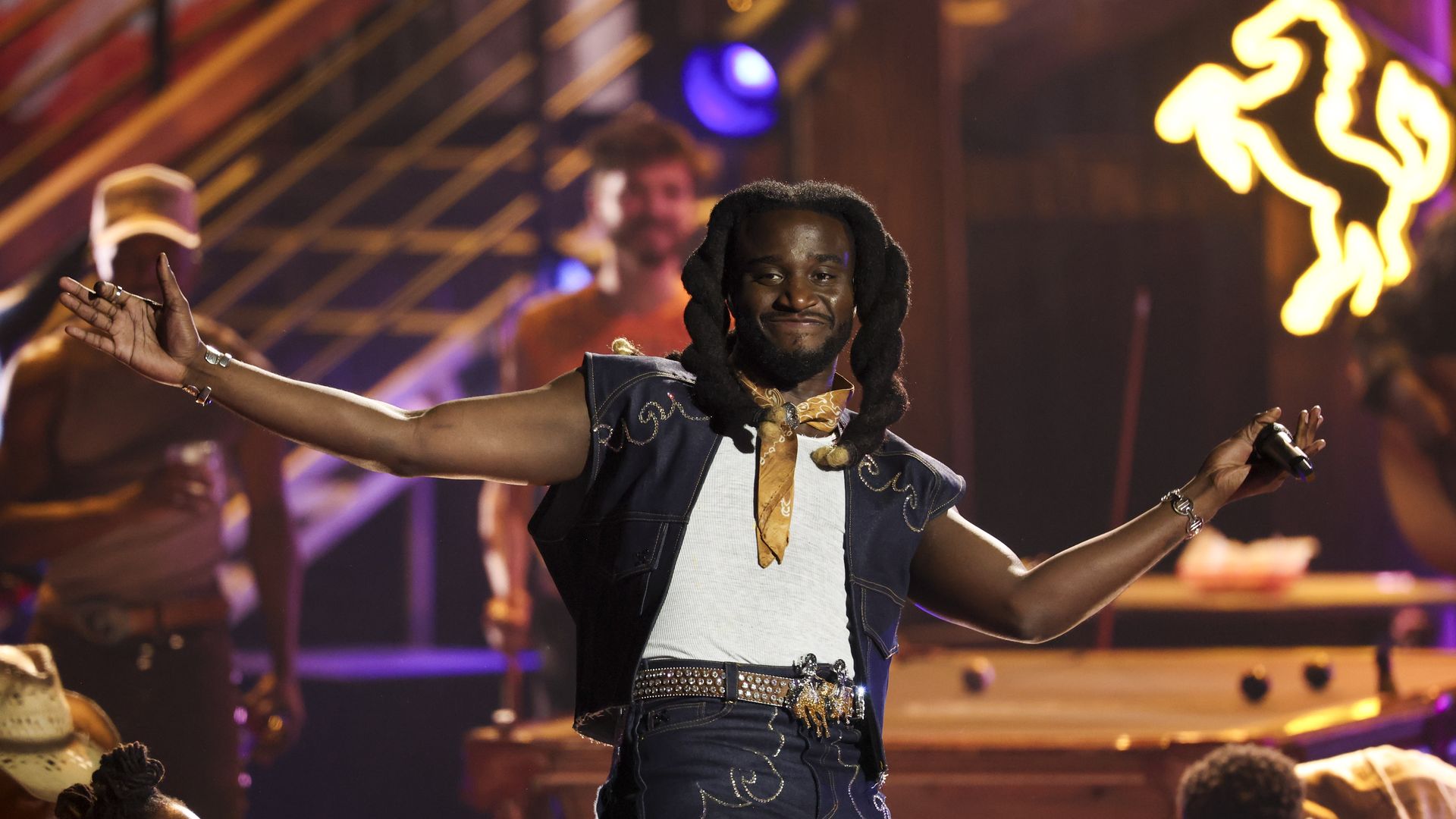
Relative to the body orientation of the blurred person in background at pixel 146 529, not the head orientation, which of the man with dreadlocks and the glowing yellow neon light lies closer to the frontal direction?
the man with dreadlocks

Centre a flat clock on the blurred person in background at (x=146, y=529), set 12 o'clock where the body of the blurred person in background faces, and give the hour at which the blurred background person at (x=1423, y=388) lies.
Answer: The blurred background person is roughly at 9 o'clock from the blurred person in background.

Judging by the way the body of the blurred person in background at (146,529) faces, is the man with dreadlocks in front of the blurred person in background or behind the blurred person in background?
in front

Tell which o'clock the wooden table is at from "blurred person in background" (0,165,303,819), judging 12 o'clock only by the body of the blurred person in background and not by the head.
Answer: The wooden table is roughly at 10 o'clock from the blurred person in background.

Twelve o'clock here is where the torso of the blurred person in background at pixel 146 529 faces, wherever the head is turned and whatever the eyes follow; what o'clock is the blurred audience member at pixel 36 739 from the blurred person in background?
The blurred audience member is roughly at 12 o'clock from the blurred person in background.

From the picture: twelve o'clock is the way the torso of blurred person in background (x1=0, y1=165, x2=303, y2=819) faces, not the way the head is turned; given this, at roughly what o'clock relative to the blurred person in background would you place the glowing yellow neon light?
The glowing yellow neon light is roughly at 9 o'clock from the blurred person in background.

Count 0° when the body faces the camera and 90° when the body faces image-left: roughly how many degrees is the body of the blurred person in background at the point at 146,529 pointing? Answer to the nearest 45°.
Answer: approximately 0°

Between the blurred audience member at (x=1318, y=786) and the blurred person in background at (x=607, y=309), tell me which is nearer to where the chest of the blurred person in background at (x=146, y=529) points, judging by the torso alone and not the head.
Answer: the blurred audience member

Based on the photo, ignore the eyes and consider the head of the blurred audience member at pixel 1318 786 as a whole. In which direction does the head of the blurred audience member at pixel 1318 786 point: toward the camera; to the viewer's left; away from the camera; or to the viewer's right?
away from the camera

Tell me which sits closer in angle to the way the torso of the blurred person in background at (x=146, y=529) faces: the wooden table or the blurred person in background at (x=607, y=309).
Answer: the wooden table
